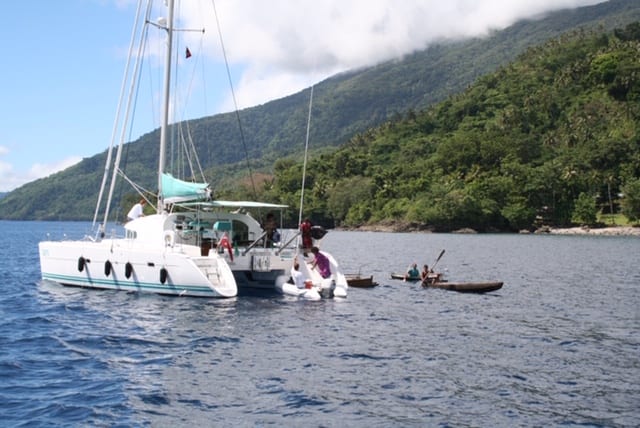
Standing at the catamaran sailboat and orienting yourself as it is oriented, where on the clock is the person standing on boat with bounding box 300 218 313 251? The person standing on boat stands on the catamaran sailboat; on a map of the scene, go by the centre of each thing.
The person standing on boat is roughly at 5 o'clock from the catamaran sailboat.

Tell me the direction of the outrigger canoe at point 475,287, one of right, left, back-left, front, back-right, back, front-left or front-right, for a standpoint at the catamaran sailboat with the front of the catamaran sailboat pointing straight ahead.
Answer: back-right

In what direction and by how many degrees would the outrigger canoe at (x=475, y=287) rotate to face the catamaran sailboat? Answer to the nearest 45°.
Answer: approximately 180°

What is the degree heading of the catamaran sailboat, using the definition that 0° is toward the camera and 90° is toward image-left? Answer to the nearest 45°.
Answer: approximately 135°
